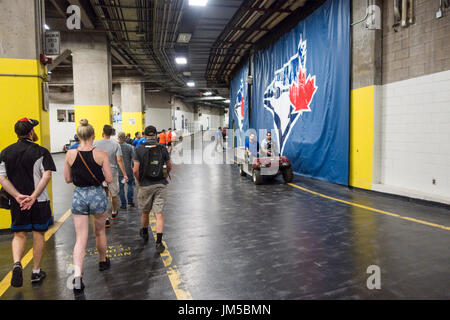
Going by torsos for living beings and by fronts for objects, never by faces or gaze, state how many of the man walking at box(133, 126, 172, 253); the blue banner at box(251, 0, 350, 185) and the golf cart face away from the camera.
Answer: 1

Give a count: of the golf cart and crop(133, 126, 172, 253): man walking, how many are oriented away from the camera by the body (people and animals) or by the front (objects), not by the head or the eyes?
1

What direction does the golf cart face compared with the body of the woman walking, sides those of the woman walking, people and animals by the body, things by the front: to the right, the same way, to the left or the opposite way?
the opposite way

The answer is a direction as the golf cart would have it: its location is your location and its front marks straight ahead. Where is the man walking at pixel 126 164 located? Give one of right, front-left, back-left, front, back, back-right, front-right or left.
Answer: right

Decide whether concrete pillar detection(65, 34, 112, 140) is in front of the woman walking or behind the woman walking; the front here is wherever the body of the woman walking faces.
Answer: in front

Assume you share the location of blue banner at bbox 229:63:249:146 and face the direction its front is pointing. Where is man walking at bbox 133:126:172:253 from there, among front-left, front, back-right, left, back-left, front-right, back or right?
front-left

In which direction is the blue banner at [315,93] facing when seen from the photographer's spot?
facing the viewer and to the left of the viewer

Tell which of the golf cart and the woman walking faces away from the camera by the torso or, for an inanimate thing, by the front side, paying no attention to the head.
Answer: the woman walking

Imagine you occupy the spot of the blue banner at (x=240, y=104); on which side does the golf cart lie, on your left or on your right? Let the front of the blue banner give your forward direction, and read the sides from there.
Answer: on your left

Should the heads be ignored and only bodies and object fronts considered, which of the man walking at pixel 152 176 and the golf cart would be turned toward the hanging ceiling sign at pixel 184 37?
the man walking

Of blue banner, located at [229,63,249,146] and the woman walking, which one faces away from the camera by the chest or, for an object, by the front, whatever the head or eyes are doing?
the woman walking

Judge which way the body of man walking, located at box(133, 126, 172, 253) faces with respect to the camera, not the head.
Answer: away from the camera

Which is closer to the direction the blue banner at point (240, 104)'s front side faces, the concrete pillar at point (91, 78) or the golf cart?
the concrete pillar

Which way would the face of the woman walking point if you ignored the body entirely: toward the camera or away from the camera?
away from the camera

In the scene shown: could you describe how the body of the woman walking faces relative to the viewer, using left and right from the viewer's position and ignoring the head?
facing away from the viewer

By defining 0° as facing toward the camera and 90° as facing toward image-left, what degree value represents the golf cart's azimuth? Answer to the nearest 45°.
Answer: approximately 315°

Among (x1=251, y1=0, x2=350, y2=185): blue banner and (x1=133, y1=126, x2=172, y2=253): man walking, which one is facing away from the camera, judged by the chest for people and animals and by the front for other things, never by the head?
the man walking
